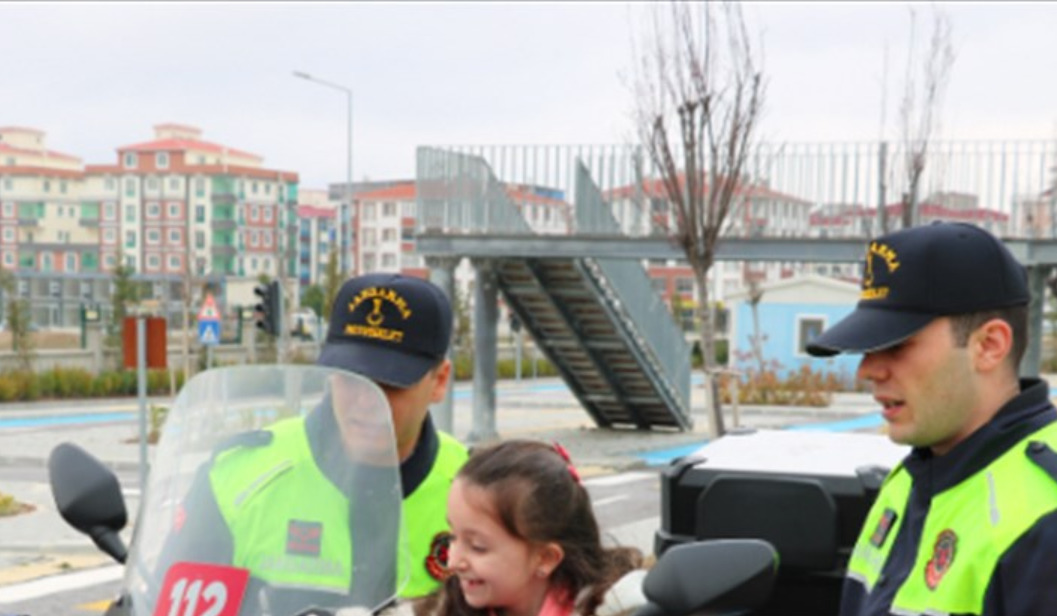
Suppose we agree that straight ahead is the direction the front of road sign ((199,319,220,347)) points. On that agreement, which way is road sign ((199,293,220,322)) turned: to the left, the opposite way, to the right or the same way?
the same way

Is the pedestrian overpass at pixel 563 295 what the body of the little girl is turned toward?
no

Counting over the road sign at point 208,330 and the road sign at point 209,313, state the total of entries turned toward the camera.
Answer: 2

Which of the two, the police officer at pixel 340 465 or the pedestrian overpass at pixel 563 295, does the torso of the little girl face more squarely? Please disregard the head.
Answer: the police officer

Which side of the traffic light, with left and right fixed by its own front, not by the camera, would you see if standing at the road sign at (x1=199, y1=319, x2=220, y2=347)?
right

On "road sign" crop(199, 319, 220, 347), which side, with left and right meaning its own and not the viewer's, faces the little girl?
front

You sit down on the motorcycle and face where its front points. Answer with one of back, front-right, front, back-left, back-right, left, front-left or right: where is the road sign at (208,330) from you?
back-right

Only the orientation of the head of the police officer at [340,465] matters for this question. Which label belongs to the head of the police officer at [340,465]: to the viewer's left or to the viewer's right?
to the viewer's left

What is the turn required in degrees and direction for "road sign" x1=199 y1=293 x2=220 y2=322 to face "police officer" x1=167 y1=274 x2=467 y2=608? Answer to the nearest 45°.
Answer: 0° — it already faces them

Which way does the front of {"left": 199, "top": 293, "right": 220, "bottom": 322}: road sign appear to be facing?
toward the camera

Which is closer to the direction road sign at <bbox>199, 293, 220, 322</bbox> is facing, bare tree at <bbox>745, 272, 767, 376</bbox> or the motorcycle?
the motorcycle

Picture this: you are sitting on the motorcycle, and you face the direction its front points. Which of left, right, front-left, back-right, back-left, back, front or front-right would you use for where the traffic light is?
back-right

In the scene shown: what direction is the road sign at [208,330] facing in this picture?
toward the camera

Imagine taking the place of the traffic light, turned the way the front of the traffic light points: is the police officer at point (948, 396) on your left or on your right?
on your left

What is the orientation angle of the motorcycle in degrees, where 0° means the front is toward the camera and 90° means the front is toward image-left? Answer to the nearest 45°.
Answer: approximately 45°
